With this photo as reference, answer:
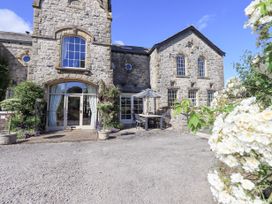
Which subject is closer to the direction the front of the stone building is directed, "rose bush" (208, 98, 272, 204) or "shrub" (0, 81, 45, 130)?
the rose bush

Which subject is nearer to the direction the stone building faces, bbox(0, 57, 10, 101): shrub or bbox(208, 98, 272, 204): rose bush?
the rose bush

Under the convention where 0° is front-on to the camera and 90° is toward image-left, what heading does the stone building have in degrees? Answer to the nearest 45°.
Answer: approximately 0°

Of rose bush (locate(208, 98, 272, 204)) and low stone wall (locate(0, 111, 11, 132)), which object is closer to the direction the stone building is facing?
the rose bush

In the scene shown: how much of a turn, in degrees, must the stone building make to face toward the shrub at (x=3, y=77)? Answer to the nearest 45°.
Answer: approximately 90° to its right

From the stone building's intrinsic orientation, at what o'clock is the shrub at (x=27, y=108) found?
The shrub is roughly at 2 o'clock from the stone building.

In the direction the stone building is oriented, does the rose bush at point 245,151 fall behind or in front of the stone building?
in front
